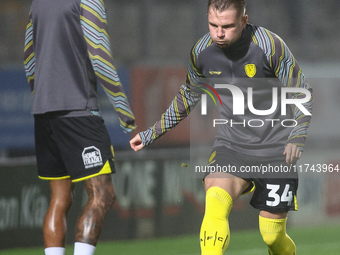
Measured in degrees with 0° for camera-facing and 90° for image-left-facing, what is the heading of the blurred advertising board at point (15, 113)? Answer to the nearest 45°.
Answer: approximately 0°

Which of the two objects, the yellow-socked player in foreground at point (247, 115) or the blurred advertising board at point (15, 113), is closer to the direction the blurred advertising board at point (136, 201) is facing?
the yellow-socked player in foreground

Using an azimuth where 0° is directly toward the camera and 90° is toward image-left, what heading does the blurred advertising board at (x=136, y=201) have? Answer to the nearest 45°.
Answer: approximately 0°

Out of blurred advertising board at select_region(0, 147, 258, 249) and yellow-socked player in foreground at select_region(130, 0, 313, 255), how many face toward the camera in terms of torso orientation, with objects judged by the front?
2

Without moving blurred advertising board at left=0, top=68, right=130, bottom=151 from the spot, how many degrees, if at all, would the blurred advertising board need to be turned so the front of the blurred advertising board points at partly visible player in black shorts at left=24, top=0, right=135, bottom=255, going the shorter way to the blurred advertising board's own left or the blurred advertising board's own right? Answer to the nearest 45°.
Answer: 0° — it already faces them
